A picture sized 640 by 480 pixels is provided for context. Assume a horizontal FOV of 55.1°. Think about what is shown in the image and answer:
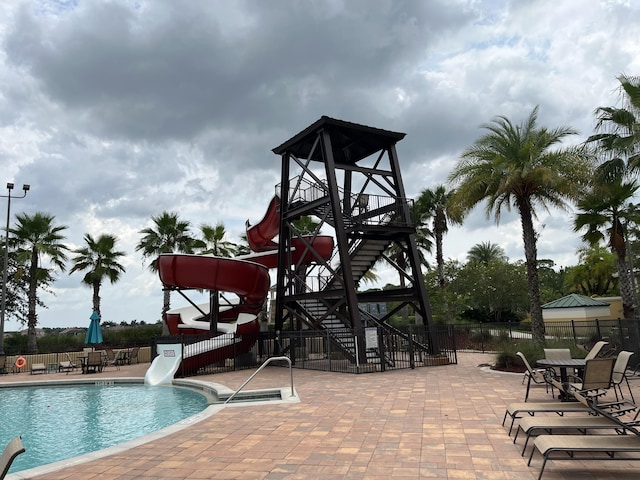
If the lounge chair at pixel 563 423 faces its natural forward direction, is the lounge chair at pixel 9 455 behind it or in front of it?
in front

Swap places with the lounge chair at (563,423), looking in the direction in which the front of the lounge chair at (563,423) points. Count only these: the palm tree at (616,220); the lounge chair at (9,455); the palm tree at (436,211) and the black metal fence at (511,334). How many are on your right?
3

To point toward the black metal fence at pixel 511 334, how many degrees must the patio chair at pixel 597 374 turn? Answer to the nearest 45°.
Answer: approximately 45° to its right

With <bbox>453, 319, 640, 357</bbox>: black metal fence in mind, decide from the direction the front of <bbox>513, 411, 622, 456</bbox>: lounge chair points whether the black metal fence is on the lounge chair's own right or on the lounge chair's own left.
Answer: on the lounge chair's own right

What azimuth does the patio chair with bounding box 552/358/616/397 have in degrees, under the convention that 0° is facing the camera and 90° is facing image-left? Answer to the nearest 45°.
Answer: approximately 135°

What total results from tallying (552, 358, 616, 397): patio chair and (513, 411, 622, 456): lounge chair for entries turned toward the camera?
0

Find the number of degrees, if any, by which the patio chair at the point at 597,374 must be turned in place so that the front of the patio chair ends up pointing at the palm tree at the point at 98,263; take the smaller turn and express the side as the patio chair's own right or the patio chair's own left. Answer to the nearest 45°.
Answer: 0° — it already faces it

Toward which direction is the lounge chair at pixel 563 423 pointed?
to the viewer's left

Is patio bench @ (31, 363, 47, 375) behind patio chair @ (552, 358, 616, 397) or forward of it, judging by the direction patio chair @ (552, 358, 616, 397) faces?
forward

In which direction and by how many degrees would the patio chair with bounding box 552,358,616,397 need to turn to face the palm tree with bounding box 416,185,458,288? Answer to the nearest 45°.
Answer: approximately 45° to its right

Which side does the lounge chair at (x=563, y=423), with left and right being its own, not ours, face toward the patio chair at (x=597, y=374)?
right

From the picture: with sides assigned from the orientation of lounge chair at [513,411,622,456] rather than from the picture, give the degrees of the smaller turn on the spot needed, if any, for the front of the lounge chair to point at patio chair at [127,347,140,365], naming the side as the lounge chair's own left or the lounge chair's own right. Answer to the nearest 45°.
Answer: approximately 45° to the lounge chair's own right
